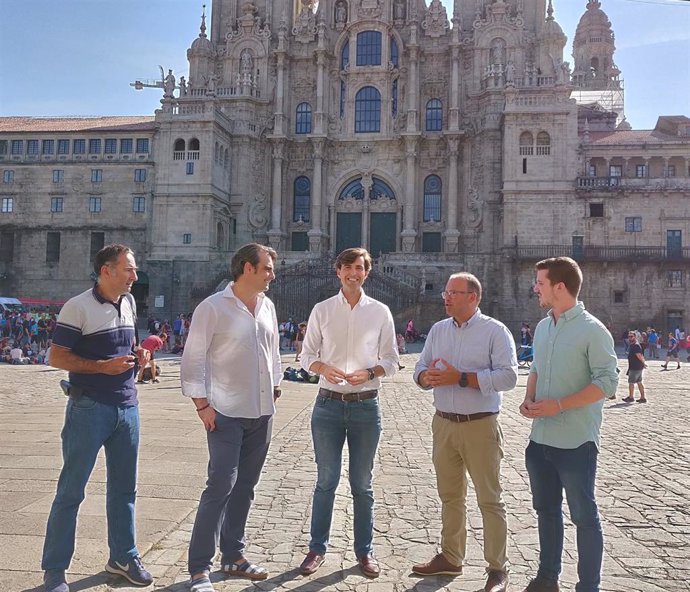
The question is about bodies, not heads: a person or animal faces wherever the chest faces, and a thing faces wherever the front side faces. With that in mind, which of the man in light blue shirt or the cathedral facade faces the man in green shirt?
the cathedral facade

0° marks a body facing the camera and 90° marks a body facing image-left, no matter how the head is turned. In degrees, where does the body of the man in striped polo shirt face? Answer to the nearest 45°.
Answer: approximately 315°

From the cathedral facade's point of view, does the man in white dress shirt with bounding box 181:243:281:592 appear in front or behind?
in front

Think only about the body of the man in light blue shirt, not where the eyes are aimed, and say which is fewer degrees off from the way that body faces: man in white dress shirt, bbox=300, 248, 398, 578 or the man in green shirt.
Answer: the man in white dress shirt

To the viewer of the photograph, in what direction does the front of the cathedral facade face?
facing the viewer

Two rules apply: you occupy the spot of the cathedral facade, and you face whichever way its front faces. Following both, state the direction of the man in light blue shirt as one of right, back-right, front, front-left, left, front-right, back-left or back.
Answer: front

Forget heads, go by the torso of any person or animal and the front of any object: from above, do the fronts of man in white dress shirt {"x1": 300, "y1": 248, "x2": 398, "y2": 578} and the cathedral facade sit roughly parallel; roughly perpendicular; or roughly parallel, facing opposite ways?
roughly parallel

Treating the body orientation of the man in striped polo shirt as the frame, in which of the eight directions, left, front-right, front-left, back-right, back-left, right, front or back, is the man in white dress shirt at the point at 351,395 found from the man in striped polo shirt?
front-left

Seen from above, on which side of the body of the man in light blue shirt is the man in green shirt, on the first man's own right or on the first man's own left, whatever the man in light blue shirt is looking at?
on the first man's own left

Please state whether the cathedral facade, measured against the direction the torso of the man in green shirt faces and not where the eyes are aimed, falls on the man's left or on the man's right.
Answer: on the man's right

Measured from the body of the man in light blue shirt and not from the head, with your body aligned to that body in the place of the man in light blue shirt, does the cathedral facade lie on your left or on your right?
on your right

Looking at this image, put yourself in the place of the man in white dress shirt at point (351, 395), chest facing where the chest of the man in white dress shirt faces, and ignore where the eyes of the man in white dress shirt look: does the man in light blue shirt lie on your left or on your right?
on your left

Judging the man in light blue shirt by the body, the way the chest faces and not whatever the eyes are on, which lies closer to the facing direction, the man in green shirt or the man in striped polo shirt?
the man in striped polo shirt

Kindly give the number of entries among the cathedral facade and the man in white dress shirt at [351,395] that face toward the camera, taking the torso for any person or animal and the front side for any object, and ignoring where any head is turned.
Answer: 2

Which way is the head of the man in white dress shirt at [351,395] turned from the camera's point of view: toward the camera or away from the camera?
toward the camera

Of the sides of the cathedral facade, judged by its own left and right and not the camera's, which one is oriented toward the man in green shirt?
front

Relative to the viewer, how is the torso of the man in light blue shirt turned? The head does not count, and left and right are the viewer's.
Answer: facing the viewer and to the left of the viewer
